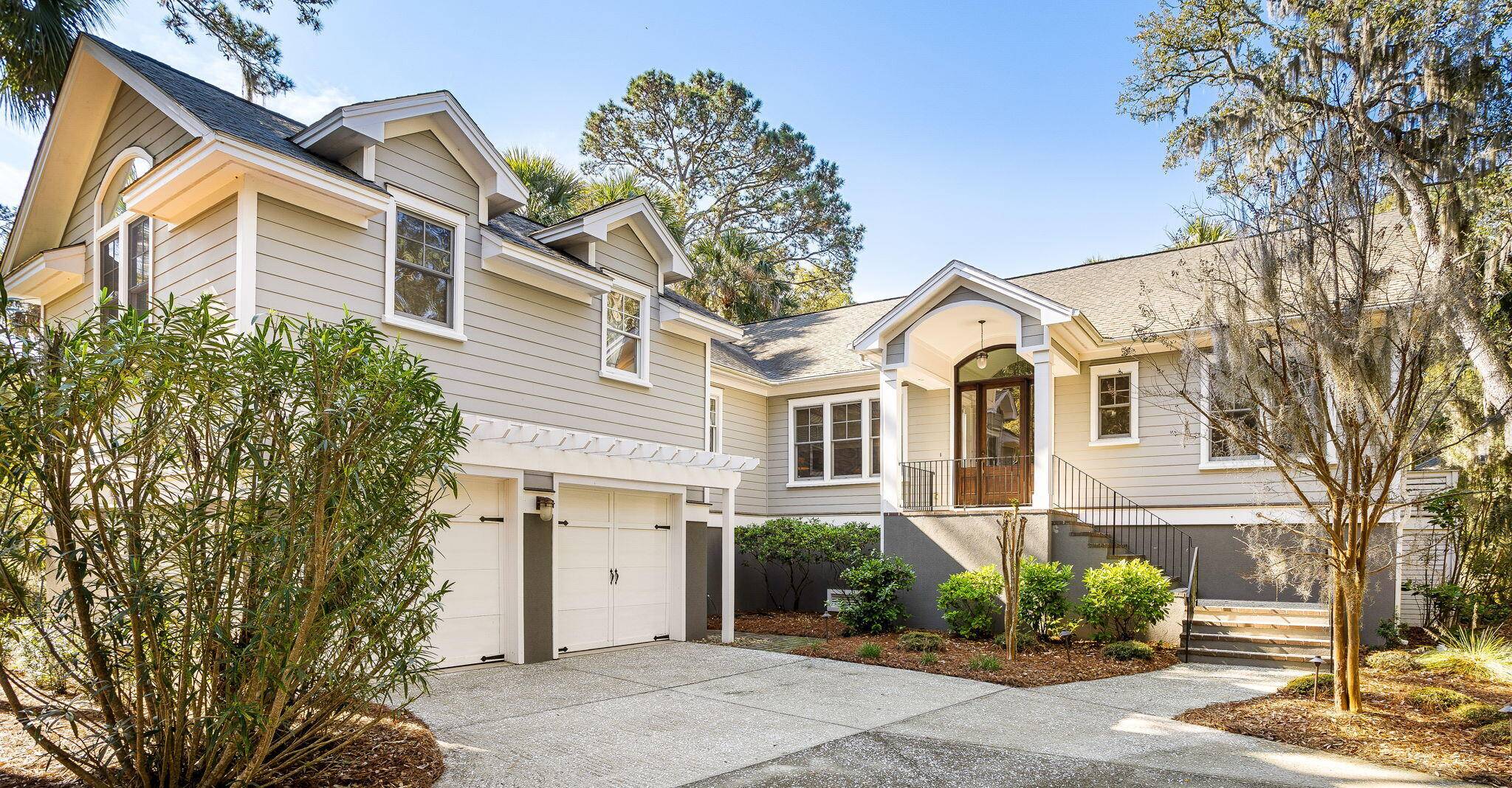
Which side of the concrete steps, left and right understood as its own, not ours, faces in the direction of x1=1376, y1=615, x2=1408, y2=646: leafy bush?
left

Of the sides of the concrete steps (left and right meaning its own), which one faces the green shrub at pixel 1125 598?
right

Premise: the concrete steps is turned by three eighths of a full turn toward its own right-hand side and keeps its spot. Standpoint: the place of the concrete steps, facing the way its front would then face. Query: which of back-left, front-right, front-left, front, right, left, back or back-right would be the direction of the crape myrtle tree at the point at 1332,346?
back-left

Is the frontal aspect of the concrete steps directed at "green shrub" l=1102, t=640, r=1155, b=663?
no

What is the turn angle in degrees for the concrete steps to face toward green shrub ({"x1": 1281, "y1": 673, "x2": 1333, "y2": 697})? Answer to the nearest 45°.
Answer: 0° — it already faces it

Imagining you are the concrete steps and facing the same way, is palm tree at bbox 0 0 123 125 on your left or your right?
on your right

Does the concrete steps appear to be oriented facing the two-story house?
no

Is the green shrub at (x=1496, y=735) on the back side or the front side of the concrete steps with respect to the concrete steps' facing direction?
on the front side

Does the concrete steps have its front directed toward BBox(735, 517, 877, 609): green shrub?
no

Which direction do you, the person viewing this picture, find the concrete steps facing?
facing the viewer
